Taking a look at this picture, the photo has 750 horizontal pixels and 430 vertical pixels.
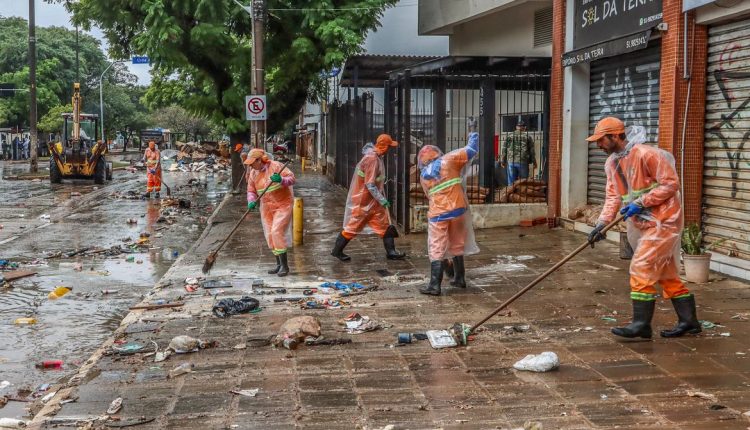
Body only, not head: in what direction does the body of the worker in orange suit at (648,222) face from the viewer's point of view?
to the viewer's left

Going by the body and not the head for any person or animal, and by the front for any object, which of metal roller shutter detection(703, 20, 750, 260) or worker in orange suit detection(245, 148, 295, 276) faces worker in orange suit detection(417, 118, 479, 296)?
the metal roller shutter

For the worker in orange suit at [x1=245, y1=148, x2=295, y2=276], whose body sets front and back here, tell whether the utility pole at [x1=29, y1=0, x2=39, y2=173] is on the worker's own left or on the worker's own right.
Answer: on the worker's own right

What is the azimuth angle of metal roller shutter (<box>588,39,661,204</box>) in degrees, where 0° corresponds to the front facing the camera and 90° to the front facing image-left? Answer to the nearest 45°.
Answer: approximately 45°

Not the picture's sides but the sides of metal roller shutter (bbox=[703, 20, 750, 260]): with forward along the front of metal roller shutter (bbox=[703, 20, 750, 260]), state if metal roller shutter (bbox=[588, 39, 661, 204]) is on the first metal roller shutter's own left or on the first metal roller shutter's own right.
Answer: on the first metal roller shutter's own right

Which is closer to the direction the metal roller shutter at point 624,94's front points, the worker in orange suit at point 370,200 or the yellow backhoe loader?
the worker in orange suit
